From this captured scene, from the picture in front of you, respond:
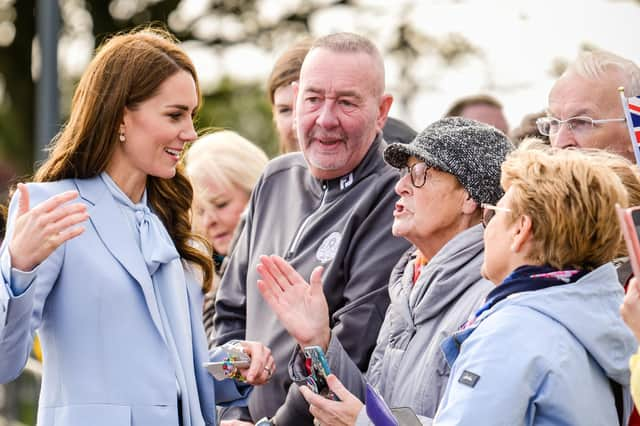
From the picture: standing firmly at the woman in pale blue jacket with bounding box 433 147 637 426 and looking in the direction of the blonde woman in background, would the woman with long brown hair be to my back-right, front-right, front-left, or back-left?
front-left

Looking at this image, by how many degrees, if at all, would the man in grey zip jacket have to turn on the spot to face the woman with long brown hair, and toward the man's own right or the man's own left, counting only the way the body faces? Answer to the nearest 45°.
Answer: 0° — they already face them

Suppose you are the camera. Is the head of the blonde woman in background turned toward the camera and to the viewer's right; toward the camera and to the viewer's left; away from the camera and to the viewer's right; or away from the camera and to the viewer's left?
toward the camera and to the viewer's left

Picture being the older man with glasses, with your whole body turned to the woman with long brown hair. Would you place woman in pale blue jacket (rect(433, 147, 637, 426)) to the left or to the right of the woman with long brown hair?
left

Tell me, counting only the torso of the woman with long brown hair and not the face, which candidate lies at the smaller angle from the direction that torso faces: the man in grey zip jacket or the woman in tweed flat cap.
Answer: the woman in tweed flat cap

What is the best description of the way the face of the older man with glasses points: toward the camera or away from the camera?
toward the camera

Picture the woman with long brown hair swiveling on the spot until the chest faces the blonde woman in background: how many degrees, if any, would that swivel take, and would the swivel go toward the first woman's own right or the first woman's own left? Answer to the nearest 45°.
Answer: approximately 135° to the first woman's own left

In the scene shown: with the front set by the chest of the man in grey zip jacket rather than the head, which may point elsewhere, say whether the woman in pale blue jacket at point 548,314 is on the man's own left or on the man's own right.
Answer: on the man's own left

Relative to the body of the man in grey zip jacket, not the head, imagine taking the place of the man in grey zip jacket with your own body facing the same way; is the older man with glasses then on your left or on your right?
on your left

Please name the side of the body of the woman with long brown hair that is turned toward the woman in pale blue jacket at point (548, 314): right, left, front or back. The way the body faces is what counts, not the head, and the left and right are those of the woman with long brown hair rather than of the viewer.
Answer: front

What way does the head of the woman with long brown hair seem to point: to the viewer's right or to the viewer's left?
to the viewer's right

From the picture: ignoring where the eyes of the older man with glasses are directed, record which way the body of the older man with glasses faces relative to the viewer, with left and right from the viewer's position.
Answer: facing the viewer and to the left of the viewer

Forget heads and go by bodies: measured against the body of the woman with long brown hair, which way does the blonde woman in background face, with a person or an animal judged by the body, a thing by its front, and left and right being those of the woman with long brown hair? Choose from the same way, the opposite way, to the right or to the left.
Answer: to the right

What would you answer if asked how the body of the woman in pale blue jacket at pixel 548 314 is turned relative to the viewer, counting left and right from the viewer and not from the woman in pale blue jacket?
facing away from the viewer and to the left of the viewer

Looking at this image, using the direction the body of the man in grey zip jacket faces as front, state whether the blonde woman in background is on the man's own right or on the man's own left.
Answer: on the man's own right
